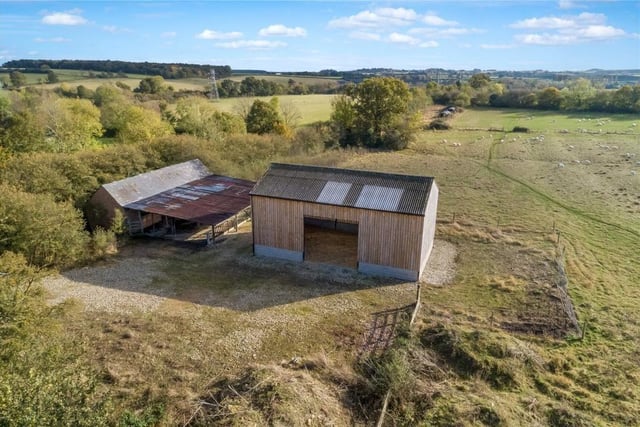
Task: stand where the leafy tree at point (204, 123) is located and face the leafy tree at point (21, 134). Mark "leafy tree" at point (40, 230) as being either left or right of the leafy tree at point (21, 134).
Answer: left

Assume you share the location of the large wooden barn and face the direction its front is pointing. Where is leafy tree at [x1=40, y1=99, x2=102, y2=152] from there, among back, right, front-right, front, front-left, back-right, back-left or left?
back-right

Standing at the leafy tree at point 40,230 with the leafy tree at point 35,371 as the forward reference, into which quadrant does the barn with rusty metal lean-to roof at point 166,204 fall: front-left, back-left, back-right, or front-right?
back-left

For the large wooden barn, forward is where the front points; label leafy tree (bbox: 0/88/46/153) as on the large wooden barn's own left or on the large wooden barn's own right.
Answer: on the large wooden barn's own right

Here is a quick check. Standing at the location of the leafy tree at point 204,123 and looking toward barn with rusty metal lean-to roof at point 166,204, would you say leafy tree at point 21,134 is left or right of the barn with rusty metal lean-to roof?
right

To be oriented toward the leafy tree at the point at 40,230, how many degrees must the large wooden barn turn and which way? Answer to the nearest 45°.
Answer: approximately 90° to its right

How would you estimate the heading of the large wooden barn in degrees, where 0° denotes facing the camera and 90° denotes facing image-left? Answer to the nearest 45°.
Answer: approximately 0°

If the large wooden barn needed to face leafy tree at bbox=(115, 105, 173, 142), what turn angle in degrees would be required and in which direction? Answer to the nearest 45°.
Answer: approximately 135° to its right

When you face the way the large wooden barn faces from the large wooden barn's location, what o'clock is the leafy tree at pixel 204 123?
The leafy tree is roughly at 5 o'clock from the large wooden barn.

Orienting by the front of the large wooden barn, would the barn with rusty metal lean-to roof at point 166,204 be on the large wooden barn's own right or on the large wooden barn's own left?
on the large wooden barn's own right
